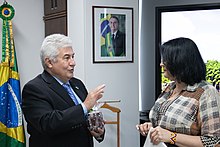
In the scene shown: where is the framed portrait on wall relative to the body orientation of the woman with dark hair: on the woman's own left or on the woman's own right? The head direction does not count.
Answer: on the woman's own right

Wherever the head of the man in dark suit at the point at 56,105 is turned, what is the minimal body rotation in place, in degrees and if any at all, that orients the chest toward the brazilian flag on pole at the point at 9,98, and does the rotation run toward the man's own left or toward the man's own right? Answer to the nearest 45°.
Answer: approximately 135° to the man's own left

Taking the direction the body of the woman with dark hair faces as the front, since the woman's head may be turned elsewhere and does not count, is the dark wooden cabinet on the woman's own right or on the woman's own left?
on the woman's own right

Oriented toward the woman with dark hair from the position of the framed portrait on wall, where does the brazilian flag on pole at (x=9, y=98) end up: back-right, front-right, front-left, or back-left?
front-right

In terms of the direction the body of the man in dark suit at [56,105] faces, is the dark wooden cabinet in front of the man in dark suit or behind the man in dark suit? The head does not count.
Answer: behind

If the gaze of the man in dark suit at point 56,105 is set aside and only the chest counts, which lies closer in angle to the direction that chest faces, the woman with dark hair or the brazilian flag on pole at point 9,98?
the woman with dark hair

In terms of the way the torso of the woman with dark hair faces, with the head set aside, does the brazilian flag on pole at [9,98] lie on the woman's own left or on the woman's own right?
on the woman's own right

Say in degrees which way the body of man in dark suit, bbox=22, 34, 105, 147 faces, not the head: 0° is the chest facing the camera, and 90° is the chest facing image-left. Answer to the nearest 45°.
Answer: approximately 315°

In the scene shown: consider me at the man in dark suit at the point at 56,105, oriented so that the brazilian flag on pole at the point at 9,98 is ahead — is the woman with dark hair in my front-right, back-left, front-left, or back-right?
back-right
